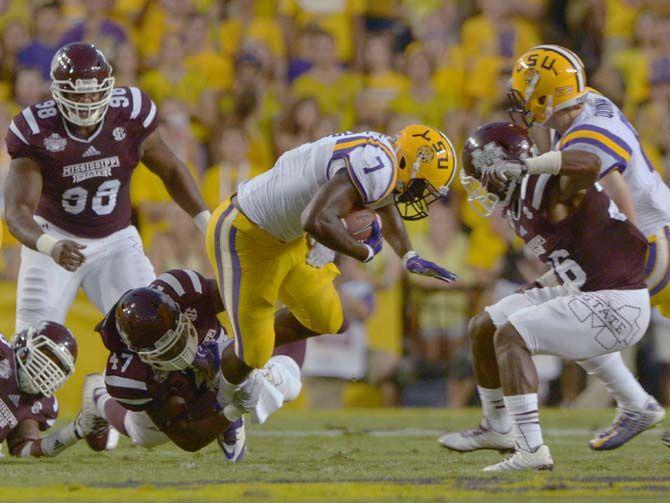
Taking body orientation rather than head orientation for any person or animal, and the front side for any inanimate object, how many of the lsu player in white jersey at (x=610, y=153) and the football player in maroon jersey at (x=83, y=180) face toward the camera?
1

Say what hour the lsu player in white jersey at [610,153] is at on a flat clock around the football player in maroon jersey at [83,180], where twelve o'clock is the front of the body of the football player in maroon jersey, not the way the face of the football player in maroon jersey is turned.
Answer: The lsu player in white jersey is roughly at 10 o'clock from the football player in maroon jersey.

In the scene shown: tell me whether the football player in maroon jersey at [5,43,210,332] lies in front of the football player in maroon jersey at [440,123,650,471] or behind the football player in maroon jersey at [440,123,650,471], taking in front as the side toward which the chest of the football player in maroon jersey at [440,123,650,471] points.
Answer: in front

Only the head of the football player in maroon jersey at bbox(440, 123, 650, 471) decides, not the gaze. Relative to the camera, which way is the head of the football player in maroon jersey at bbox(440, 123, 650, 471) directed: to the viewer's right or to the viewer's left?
to the viewer's left

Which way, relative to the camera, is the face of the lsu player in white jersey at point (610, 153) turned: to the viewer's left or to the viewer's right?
to the viewer's left

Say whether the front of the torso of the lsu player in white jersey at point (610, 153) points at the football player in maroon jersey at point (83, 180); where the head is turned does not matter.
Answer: yes

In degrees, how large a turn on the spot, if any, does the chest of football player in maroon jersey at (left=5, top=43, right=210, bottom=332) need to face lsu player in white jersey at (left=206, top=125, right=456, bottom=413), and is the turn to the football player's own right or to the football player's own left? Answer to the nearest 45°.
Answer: approximately 45° to the football player's own left

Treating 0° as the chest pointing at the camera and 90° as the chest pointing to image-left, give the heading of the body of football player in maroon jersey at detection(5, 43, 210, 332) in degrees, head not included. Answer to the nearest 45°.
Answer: approximately 0°

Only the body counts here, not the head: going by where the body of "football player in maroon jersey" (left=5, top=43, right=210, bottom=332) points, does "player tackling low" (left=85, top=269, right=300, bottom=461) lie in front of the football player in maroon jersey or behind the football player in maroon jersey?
in front

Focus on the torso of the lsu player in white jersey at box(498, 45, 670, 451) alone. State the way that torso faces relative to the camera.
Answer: to the viewer's left
